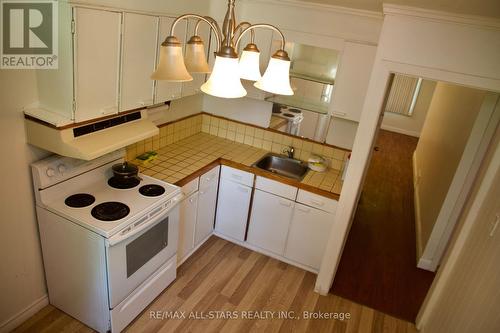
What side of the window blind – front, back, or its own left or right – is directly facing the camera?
front

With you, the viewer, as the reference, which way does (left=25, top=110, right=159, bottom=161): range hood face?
facing the viewer and to the right of the viewer

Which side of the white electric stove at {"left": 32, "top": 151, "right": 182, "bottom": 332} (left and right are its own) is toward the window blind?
left

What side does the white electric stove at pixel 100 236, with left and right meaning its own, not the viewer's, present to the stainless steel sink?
left

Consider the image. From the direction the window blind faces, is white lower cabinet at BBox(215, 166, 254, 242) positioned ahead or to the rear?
ahead

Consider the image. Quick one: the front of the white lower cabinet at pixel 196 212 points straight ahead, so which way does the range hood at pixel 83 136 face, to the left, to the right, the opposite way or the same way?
the same way

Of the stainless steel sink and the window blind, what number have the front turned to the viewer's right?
0

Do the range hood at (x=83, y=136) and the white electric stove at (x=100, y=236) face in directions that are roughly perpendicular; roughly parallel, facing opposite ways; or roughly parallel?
roughly parallel

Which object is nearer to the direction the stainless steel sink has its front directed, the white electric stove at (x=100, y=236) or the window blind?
the white electric stove

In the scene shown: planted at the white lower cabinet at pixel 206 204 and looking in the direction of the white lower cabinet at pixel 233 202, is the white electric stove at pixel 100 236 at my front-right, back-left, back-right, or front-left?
back-right

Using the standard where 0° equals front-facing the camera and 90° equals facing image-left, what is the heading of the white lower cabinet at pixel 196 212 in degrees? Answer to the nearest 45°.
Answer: approximately 315°
